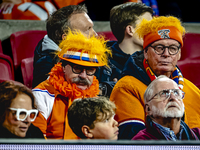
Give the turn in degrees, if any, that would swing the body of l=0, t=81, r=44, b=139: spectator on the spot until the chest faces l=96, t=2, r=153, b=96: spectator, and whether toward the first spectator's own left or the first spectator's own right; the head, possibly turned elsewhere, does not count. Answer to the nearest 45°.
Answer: approximately 90° to the first spectator's own left

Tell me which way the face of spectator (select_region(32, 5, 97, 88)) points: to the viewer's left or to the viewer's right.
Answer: to the viewer's right

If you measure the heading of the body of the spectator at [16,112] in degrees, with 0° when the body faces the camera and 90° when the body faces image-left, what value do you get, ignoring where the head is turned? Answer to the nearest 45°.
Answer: approximately 315°
